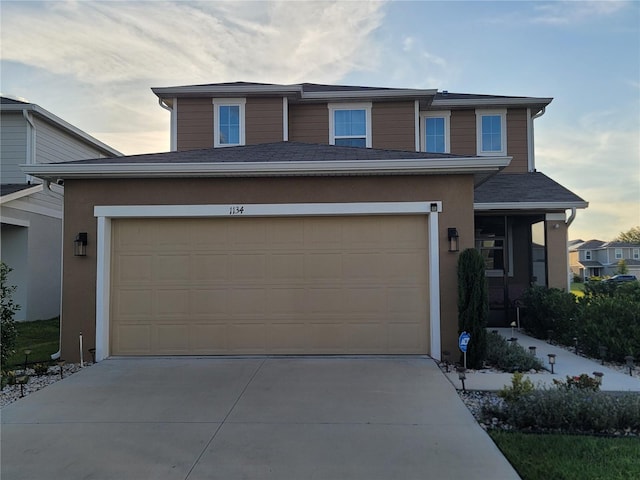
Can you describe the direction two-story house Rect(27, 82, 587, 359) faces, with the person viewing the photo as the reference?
facing the viewer

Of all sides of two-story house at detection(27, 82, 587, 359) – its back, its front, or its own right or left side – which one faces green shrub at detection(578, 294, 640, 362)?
left

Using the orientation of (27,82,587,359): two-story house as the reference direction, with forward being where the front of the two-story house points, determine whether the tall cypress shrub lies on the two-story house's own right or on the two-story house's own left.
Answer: on the two-story house's own left

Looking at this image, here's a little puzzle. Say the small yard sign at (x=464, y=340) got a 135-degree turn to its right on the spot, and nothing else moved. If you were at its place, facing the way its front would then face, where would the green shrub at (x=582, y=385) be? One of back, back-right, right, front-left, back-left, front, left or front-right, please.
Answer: back

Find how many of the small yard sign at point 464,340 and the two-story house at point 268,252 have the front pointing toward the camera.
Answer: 2

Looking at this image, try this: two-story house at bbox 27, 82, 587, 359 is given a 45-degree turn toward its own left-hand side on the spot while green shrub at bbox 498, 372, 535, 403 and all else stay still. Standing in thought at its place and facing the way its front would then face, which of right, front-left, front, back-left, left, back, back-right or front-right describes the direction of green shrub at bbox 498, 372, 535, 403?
front

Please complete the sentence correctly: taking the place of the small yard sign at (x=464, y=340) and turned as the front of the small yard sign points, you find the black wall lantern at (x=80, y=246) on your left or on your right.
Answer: on your right

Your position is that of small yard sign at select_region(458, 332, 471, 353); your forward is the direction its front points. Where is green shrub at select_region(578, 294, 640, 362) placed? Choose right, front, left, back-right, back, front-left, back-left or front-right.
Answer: back-left

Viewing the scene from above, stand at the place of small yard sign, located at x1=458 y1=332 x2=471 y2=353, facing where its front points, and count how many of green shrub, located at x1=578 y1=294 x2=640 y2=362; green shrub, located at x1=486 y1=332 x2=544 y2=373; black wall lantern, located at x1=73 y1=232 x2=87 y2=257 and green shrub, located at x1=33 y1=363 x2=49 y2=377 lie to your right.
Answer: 2

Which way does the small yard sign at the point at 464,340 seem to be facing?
toward the camera

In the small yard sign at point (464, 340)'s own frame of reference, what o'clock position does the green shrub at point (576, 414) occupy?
The green shrub is roughly at 11 o'clock from the small yard sign.
